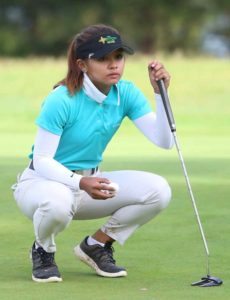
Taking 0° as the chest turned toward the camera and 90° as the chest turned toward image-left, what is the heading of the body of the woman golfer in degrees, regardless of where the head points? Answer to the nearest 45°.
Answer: approximately 315°
